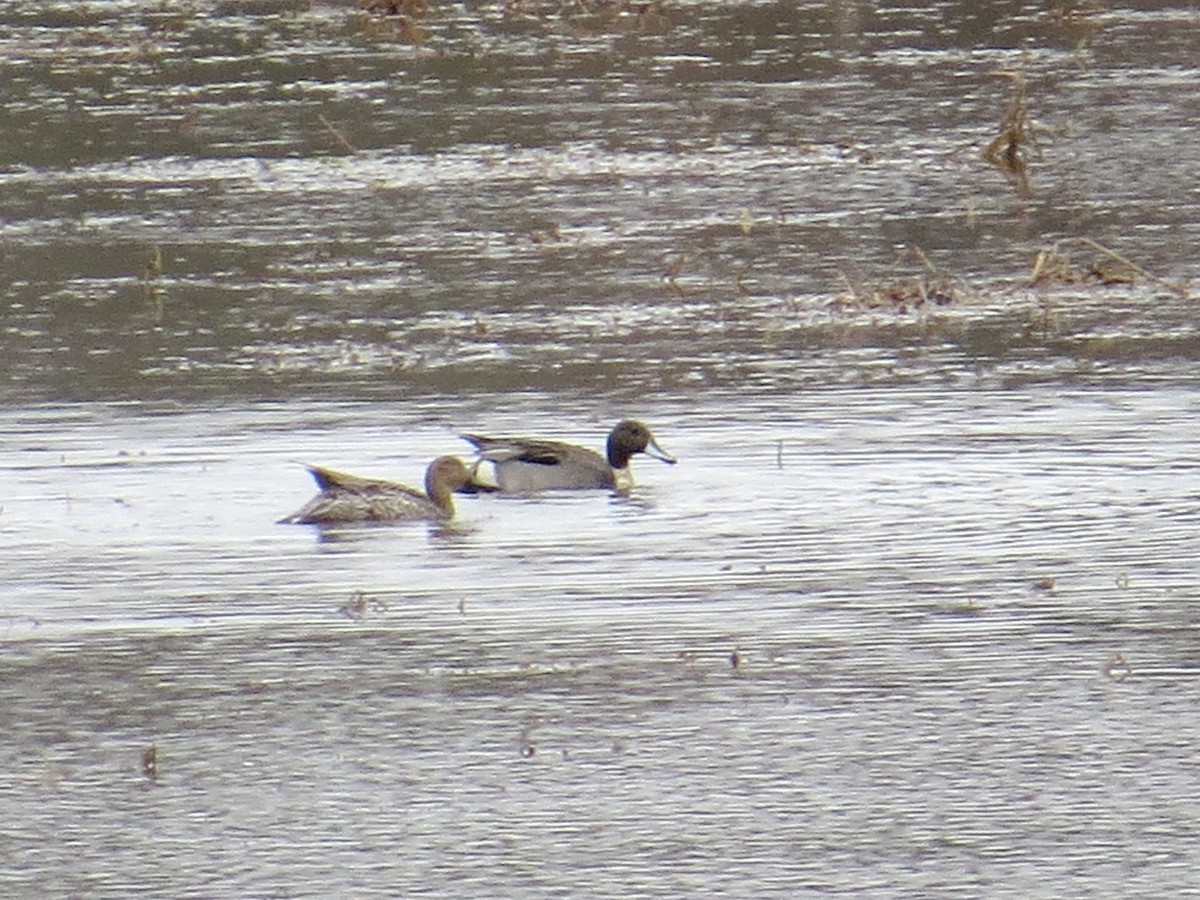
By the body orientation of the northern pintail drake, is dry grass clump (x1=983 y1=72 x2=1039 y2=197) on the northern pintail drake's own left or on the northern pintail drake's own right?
on the northern pintail drake's own left

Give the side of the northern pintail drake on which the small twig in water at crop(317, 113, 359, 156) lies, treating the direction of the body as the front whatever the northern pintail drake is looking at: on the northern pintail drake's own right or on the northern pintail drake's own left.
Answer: on the northern pintail drake's own left

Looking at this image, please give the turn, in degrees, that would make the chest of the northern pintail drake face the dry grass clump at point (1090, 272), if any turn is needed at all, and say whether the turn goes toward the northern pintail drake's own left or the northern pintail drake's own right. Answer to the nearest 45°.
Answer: approximately 45° to the northern pintail drake's own left

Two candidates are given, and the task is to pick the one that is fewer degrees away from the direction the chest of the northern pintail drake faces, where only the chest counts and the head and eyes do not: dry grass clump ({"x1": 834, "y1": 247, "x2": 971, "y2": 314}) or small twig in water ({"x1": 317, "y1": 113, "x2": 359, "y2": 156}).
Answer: the dry grass clump

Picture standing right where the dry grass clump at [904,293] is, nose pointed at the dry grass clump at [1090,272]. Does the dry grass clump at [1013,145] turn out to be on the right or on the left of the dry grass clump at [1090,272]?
left

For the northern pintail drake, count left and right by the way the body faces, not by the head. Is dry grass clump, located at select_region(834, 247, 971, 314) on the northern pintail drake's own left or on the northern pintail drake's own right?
on the northern pintail drake's own left

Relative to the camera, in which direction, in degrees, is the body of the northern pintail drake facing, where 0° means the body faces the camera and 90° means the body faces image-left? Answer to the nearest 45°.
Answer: approximately 270°
